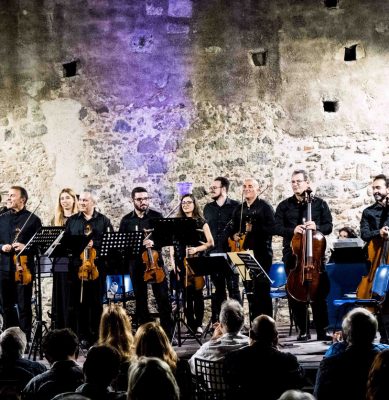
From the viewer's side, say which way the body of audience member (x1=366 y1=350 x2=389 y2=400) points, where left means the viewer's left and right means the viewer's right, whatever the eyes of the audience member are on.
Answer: facing away from the viewer

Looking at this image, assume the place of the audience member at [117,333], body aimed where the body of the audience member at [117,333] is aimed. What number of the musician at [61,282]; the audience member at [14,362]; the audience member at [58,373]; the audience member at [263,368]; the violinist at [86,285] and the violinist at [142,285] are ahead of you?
3

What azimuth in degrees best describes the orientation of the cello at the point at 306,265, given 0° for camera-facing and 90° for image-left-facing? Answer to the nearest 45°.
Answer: approximately 0°

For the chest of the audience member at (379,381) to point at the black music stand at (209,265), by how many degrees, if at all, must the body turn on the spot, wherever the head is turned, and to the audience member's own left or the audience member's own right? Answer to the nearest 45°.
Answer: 0° — they already face it

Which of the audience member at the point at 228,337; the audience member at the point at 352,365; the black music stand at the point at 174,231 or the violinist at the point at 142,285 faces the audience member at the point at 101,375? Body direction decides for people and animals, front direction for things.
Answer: the violinist

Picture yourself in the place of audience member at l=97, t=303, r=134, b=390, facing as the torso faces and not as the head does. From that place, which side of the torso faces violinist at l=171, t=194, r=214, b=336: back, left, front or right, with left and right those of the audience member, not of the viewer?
front

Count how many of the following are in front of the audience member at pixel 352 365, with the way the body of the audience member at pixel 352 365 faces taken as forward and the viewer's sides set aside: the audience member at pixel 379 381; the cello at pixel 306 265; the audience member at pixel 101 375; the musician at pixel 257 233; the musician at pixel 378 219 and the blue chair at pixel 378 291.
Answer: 4

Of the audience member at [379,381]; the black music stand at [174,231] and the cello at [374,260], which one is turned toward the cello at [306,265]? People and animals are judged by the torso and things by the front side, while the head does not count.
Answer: the audience member

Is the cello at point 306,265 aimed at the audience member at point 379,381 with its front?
yes

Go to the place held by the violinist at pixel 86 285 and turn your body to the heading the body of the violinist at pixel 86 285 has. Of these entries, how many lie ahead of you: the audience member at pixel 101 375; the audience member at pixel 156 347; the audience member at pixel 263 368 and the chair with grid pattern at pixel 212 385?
4

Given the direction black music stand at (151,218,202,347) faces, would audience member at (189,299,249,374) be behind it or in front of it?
behind

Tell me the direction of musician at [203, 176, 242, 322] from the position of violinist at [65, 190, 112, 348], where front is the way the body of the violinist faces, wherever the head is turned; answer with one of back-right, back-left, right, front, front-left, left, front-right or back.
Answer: left

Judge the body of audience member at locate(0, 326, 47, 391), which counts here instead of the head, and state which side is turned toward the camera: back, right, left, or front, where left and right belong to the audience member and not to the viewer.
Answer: back

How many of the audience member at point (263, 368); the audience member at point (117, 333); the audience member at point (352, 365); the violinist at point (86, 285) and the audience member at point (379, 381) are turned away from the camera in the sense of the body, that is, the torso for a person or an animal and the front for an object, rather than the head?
4

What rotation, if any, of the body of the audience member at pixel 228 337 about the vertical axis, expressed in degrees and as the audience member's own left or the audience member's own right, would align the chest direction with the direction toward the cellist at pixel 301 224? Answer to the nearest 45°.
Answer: approximately 45° to the audience member's own right

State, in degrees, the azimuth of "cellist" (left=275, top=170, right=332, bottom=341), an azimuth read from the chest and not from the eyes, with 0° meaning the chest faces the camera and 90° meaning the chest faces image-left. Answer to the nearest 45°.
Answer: approximately 0°

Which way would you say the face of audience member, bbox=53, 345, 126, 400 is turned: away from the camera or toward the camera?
away from the camera

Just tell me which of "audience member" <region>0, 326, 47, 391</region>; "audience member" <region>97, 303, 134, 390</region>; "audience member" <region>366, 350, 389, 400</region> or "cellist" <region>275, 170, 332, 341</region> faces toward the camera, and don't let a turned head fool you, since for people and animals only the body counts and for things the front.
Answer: the cellist

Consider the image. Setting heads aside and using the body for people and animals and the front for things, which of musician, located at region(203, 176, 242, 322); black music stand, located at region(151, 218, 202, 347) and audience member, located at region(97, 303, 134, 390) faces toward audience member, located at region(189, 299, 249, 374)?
the musician

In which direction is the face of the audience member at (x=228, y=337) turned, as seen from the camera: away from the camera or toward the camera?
away from the camera
